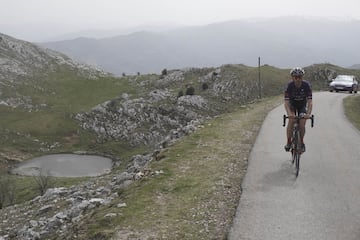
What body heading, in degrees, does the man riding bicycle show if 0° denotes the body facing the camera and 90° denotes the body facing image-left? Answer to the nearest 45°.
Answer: approximately 0°
